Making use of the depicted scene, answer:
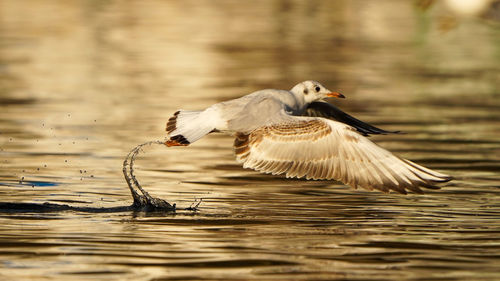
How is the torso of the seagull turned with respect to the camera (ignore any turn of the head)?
to the viewer's right
